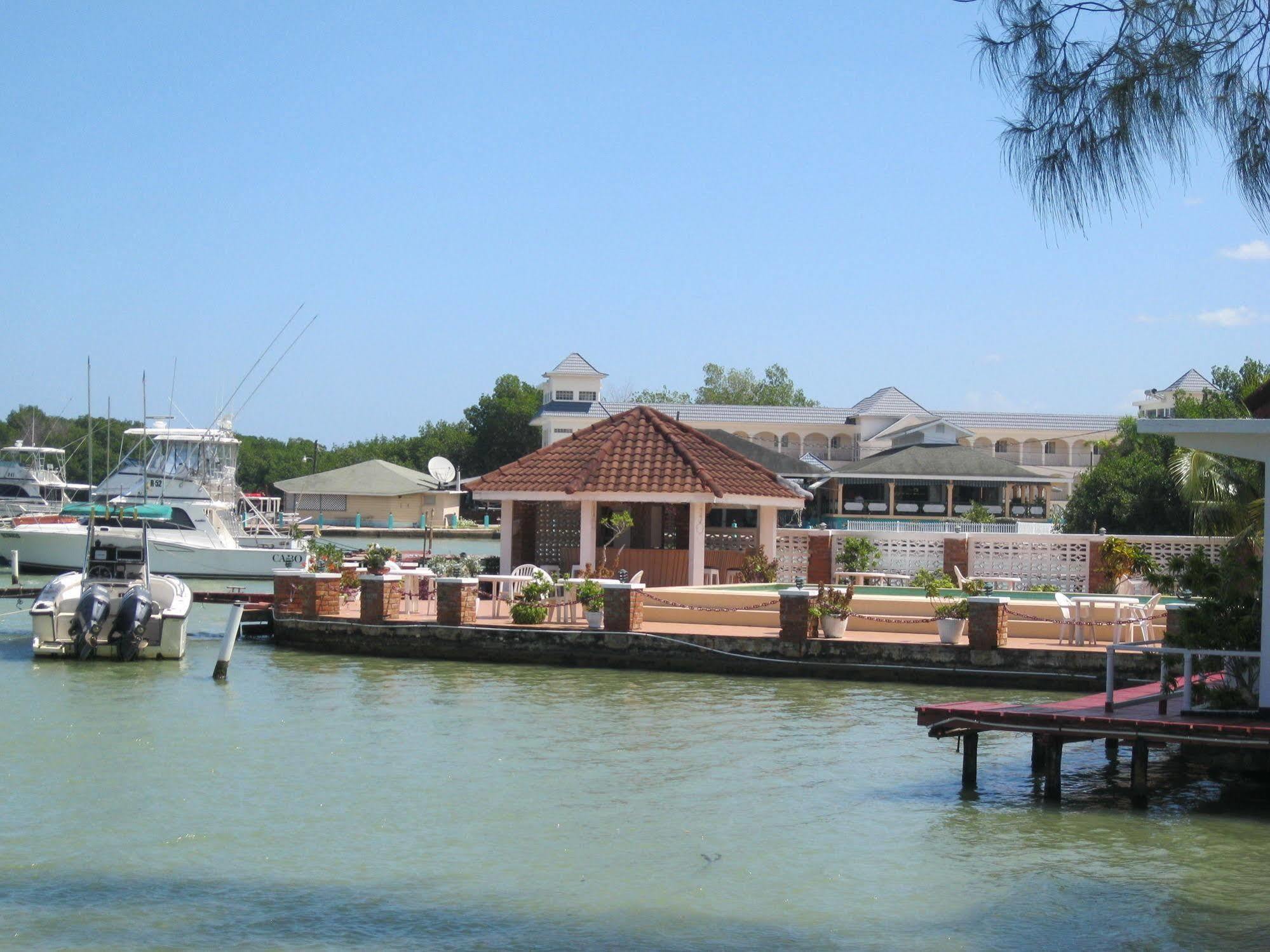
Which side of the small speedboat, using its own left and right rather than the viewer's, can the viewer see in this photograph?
back

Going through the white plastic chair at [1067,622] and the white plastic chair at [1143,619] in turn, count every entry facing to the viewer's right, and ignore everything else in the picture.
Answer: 1

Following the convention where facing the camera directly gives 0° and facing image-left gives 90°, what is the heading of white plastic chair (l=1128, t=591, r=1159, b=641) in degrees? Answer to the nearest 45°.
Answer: approximately 90°

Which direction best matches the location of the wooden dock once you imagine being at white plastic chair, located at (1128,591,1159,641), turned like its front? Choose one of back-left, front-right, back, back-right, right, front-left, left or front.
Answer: left

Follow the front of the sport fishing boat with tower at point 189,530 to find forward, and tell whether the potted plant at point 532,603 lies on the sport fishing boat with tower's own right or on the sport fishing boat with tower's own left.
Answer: on the sport fishing boat with tower's own left

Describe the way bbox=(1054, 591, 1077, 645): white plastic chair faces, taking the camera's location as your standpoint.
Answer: facing to the right of the viewer

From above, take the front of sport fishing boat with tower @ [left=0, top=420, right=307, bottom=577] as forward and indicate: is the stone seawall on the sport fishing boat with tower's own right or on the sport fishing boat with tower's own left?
on the sport fishing boat with tower's own left

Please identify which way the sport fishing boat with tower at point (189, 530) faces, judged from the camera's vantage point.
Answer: facing to the left of the viewer

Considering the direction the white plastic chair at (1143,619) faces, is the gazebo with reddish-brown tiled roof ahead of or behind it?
ahead

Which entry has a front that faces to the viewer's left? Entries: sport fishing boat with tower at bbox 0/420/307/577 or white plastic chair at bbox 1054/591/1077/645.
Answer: the sport fishing boat with tower

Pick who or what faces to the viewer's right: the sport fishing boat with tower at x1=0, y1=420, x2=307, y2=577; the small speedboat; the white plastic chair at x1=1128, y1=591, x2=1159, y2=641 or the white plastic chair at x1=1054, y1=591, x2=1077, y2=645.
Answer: the white plastic chair at x1=1054, y1=591, x2=1077, y2=645
